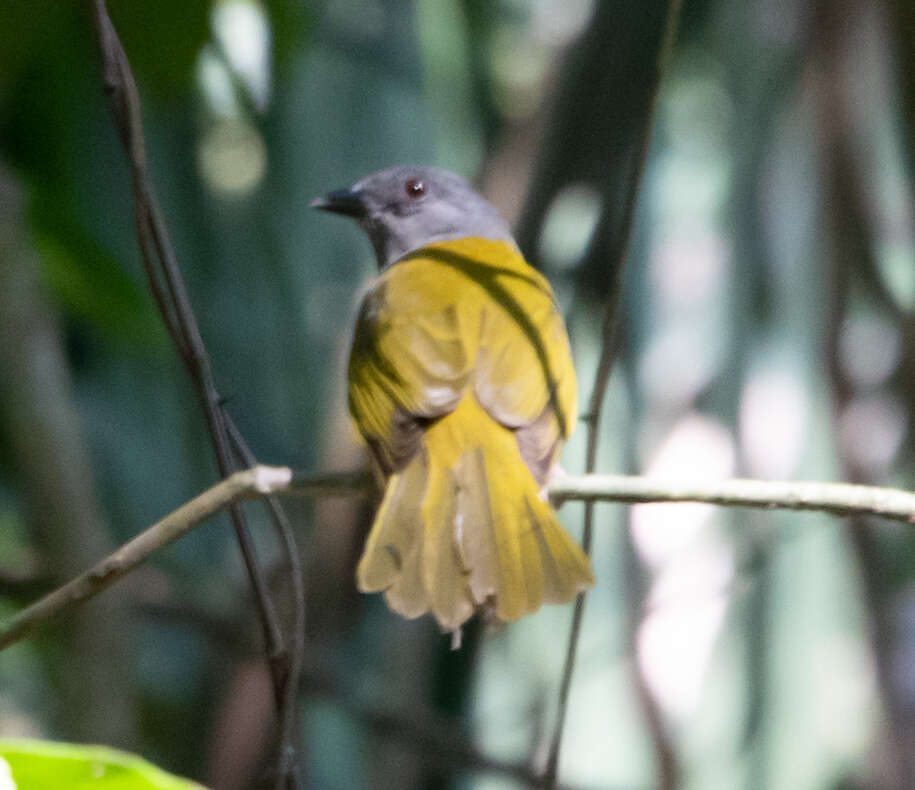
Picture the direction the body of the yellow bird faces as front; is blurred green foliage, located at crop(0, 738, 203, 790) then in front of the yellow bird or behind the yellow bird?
behind

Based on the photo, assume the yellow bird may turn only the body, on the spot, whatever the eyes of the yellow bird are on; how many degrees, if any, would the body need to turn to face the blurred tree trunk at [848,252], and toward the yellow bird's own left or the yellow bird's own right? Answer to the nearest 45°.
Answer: approximately 45° to the yellow bird's own right

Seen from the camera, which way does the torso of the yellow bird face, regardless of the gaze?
away from the camera

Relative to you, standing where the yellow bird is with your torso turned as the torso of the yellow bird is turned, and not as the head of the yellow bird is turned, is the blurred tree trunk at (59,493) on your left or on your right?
on your left

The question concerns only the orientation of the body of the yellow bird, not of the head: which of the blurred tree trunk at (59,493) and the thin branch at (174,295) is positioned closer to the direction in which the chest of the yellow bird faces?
the blurred tree trunk

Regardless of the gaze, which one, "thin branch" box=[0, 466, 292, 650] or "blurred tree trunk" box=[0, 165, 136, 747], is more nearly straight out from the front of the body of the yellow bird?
the blurred tree trunk

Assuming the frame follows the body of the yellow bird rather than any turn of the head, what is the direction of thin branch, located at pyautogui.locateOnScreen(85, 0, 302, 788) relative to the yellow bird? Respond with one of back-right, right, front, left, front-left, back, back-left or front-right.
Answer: back-left

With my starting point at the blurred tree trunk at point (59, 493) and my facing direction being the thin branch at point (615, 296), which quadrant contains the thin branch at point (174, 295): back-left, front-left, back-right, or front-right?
front-right
